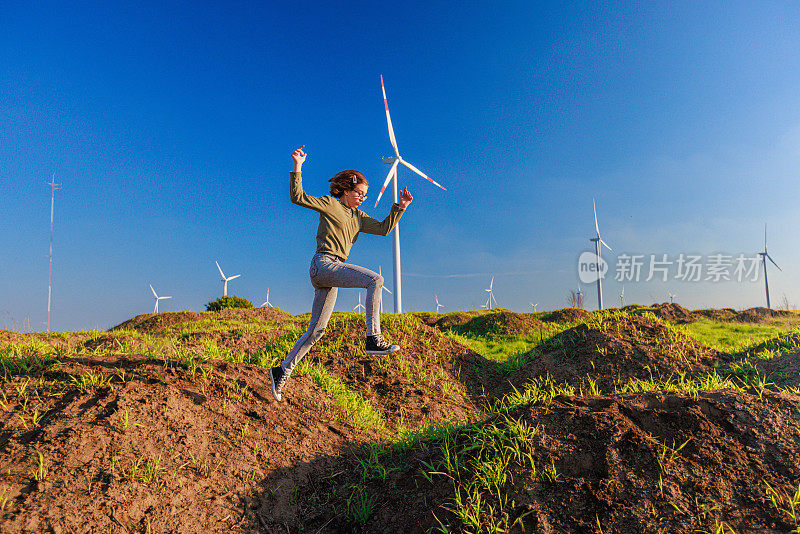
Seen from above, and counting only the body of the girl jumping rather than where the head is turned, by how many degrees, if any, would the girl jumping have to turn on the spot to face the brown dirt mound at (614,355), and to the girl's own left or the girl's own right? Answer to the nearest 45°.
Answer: approximately 45° to the girl's own left

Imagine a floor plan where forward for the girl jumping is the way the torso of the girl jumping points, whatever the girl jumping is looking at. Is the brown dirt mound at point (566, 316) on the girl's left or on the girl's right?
on the girl's left
